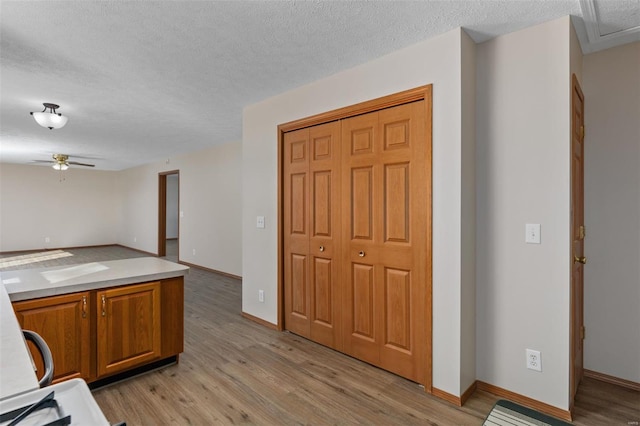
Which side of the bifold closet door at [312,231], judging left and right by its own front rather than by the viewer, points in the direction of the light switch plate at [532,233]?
left

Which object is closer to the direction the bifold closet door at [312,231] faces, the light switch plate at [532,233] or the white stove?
the white stove

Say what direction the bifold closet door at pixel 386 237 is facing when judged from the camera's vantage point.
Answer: facing the viewer and to the left of the viewer

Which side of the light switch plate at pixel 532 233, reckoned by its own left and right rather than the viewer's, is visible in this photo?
front

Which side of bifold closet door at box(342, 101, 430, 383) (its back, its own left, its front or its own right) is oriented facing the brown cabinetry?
front

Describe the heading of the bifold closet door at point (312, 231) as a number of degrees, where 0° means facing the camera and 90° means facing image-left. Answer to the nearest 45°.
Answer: approximately 45°

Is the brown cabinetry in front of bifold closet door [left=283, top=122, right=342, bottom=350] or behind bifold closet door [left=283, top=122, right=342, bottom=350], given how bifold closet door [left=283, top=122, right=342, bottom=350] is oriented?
in front

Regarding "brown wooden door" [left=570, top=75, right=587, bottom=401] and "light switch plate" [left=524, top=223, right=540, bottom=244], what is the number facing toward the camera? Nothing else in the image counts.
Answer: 1

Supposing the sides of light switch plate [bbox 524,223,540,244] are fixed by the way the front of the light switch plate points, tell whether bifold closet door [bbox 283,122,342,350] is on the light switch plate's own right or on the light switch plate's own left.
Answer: on the light switch plate's own right
